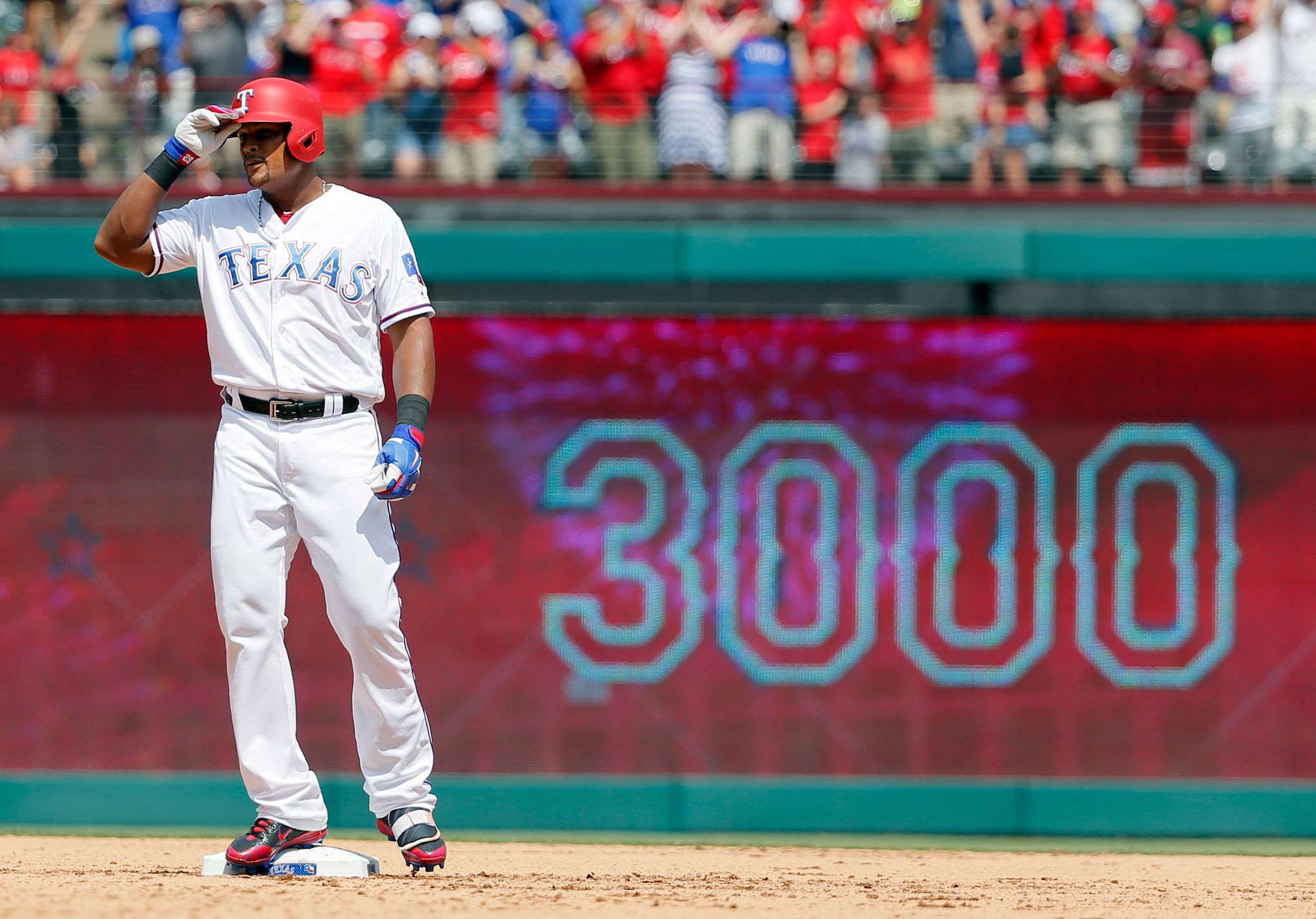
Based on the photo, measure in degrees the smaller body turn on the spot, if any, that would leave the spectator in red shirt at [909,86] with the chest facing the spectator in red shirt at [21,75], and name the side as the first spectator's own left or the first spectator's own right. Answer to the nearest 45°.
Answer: approximately 90° to the first spectator's own right

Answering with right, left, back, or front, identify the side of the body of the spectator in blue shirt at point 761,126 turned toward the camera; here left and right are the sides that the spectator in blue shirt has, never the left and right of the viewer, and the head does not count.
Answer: front

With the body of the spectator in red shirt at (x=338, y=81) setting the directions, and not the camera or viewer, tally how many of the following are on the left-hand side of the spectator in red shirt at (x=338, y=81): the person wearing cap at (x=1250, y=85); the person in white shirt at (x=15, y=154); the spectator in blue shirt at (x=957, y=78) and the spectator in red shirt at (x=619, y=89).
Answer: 3

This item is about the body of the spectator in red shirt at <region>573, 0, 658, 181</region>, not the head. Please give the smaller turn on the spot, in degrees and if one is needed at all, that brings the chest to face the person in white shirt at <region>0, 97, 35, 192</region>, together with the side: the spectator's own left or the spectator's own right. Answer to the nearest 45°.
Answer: approximately 90° to the spectator's own right

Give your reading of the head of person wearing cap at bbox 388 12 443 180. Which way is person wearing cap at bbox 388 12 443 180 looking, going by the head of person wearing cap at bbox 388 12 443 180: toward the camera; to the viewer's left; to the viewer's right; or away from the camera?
toward the camera

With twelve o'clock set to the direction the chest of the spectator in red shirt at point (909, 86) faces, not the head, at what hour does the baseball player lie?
The baseball player is roughly at 1 o'clock from the spectator in red shirt.

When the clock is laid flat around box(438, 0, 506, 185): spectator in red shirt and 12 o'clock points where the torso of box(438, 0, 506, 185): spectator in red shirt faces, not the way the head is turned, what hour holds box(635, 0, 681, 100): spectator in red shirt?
box(635, 0, 681, 100): spectator in red shirt is roughly at 8 o'clock from box(438, 0, 506, 185): spectator in red shirt.

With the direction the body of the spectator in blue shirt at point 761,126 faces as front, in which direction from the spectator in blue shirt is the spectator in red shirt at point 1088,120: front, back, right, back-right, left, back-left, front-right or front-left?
left

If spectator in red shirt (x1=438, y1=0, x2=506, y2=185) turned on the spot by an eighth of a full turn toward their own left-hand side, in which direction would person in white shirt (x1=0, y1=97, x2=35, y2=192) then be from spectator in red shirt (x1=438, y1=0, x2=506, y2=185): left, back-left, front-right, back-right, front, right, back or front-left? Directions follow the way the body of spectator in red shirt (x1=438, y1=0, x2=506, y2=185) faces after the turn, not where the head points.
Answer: back-right

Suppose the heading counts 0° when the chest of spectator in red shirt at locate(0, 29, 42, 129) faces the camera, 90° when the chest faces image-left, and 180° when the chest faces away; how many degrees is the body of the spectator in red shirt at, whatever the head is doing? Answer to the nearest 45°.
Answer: approximately 0°

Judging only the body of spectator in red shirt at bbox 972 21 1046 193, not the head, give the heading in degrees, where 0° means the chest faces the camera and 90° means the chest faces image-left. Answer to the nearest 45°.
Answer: approximately 0°

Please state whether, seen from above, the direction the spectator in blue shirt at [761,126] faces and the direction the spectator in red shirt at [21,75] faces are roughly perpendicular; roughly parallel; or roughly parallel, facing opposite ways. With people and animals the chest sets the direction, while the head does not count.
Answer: roughly parallel

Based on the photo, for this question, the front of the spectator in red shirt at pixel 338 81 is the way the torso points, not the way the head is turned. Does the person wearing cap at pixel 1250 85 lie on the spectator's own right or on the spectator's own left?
on the spectator's own left

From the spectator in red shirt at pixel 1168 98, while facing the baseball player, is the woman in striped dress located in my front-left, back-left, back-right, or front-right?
front-right

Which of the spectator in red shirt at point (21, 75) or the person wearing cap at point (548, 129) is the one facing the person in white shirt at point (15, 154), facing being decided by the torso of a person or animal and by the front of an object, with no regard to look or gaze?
the spectator in red shirt at point (21, 75)

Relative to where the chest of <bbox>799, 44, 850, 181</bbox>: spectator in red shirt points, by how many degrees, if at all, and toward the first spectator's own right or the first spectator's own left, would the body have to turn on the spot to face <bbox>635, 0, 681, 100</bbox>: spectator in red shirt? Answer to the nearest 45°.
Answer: approximately 135° to the first spectator's own right

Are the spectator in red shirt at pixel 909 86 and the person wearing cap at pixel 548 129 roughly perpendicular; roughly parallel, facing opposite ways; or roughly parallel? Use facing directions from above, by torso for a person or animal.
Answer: roughly parallel

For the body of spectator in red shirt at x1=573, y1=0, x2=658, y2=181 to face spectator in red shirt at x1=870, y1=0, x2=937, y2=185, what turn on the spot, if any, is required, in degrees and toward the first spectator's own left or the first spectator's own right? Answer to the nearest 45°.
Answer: approximately 90° to the first spectator's own left

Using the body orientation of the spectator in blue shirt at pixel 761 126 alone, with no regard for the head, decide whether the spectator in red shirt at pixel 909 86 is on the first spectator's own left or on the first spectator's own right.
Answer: on the first spectator's own left
